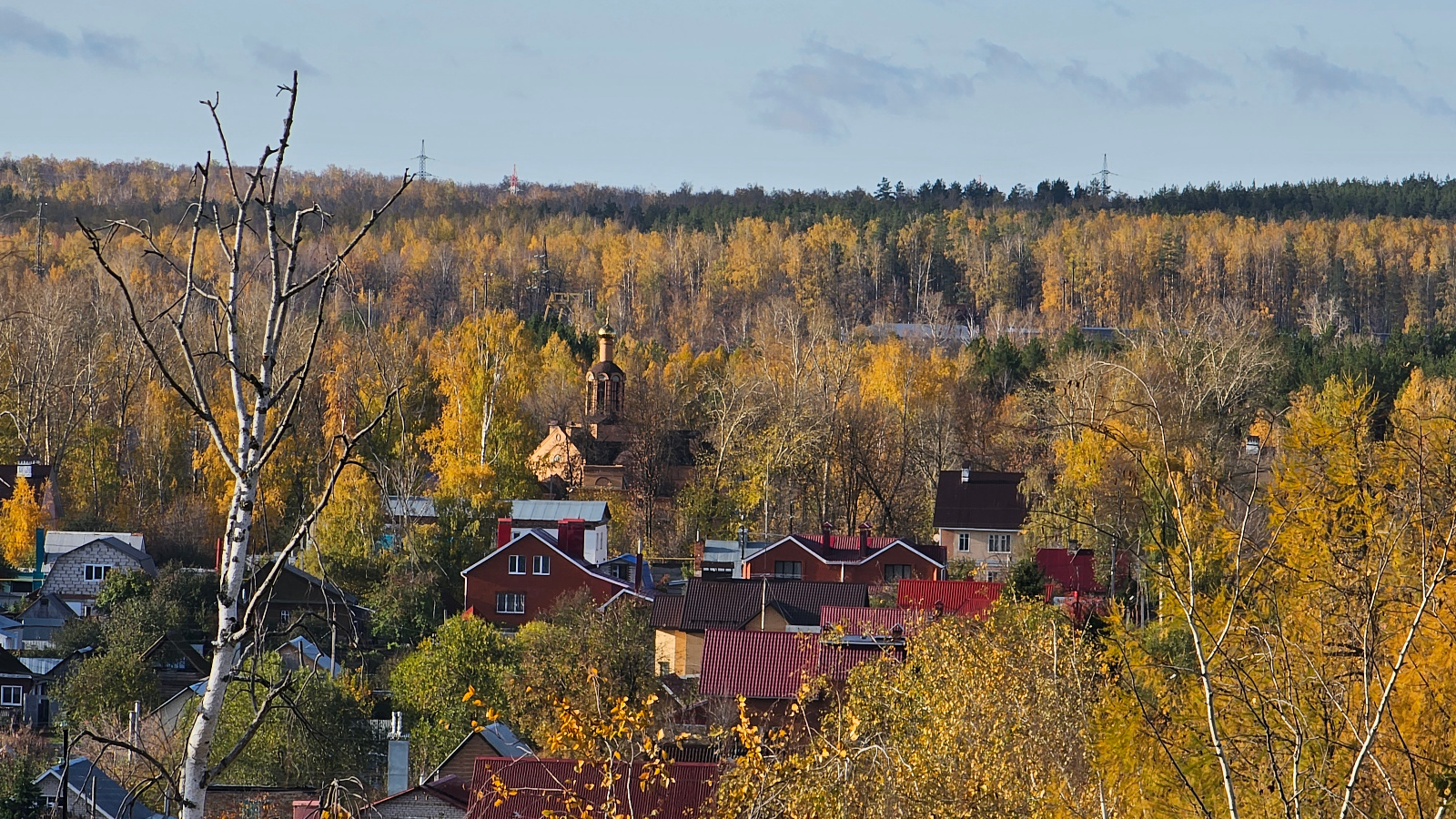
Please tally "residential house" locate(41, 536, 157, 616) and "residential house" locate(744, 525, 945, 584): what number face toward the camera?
2

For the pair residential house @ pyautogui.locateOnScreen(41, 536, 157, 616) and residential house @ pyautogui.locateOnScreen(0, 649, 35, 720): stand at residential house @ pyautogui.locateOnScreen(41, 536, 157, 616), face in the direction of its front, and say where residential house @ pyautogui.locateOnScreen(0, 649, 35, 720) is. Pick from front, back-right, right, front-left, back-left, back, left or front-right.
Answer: front

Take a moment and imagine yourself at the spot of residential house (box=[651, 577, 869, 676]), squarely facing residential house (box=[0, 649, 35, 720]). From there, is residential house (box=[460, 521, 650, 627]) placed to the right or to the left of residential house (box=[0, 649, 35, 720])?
right

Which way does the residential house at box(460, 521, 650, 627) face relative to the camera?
toward the camera

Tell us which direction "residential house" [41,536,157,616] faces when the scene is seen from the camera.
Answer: facing the viewer

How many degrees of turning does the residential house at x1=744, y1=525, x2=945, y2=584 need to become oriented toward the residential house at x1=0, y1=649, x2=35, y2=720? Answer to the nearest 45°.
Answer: approximately 45° to its right

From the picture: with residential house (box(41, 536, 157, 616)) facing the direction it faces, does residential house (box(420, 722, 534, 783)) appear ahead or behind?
ahead

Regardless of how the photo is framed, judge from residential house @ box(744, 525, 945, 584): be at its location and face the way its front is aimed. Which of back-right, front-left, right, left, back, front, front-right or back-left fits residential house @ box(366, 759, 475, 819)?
front

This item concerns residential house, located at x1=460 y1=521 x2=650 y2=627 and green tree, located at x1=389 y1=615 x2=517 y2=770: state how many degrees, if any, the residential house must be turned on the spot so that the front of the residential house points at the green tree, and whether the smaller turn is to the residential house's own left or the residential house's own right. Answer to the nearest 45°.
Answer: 0° — it already faces it

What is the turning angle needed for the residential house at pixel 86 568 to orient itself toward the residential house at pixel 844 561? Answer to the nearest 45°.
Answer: approximately 90° to its left

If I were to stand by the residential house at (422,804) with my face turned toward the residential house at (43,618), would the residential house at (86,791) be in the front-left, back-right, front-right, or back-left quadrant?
front-left
